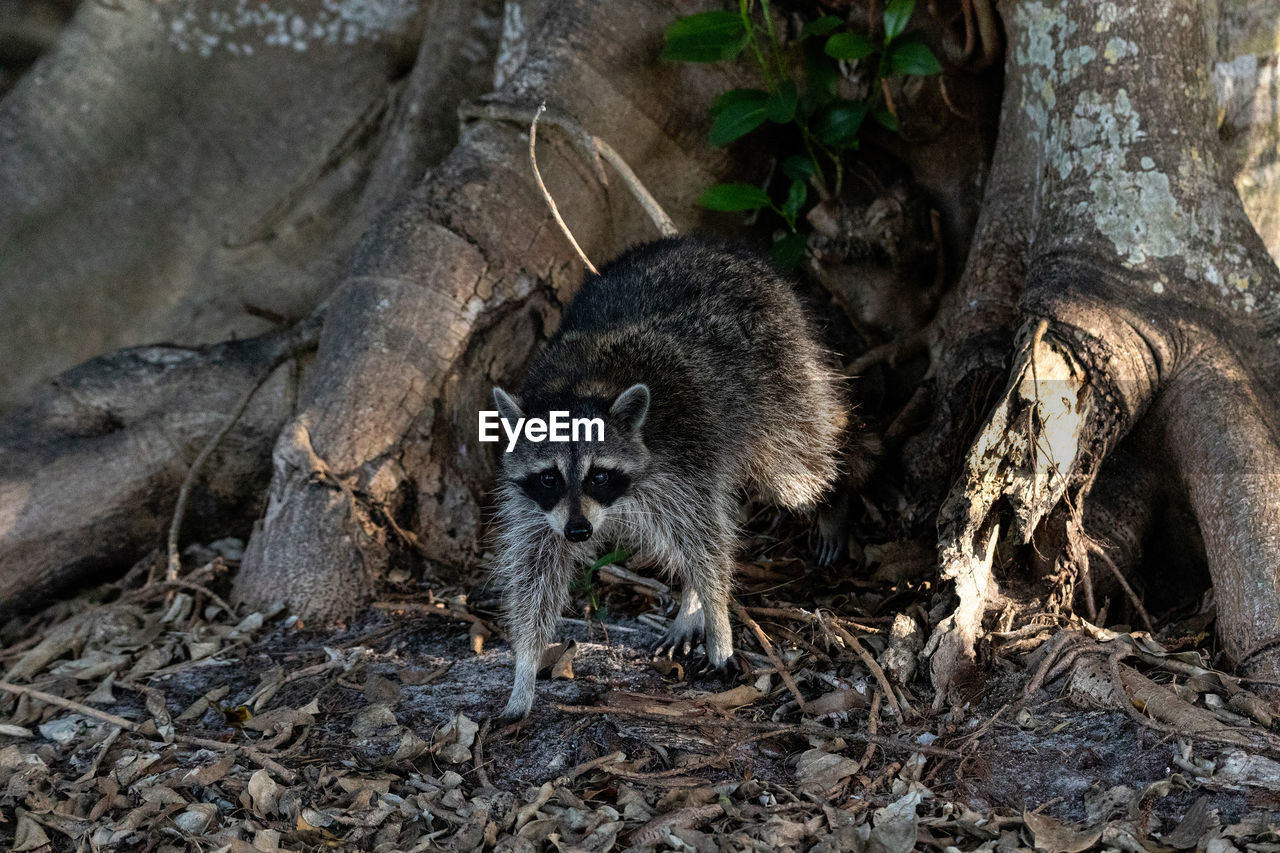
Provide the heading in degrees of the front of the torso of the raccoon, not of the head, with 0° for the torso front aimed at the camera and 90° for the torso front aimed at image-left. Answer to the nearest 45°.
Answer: approximately 45°

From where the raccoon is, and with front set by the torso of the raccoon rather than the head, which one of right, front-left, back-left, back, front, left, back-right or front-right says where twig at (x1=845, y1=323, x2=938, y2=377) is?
back

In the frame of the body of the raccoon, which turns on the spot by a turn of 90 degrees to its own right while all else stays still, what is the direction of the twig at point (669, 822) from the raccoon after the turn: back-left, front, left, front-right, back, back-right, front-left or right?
back-left

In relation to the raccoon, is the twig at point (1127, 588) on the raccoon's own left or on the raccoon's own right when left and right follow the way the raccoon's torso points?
on the raccoon's own left

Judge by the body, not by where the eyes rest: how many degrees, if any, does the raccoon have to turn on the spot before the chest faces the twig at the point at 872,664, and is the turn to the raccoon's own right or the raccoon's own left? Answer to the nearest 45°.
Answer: approximately 90° to the raccoon's own left

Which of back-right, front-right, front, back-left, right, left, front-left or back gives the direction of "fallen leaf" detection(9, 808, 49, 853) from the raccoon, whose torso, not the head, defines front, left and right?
front

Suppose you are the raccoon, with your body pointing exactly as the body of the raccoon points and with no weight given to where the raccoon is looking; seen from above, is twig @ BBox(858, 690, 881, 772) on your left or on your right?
on your left

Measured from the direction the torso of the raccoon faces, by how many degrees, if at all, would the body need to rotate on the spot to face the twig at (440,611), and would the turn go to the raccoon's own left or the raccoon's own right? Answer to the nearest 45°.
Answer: approximately 45° to the raccoon's own right

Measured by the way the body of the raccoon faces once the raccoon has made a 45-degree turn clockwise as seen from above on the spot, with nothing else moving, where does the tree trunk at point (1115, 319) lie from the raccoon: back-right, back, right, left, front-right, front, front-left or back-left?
back

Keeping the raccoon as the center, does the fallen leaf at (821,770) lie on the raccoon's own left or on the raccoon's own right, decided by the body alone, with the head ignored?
on the raccoon's own left
